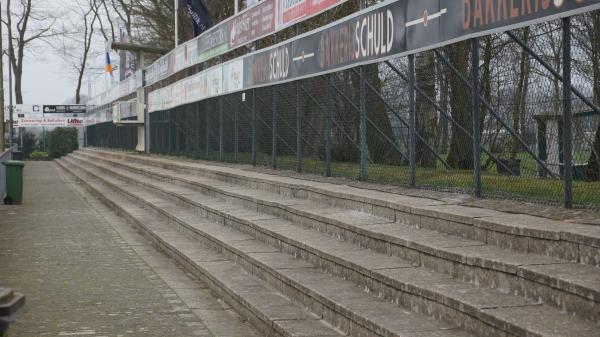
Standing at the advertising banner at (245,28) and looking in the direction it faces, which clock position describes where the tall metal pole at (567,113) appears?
The tall metal pole is roughly at 10 o'clock from the advertising banner.

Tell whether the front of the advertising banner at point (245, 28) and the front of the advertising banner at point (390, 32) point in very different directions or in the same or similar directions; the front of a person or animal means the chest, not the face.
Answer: same or similar directions

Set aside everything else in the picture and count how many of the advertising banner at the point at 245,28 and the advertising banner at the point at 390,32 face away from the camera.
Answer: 0

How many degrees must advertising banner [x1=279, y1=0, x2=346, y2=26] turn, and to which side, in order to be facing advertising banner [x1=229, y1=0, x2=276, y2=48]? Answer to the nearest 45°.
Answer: approximately 135° to its right

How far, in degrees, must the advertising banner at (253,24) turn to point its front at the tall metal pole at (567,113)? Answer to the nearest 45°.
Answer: approximately 45° to its left

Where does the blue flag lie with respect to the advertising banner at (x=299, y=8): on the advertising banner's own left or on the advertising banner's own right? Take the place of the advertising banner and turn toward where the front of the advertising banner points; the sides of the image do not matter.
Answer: on the advertising banner's own right

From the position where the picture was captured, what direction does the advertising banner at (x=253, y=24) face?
facing the viewer and to the left of the viewer

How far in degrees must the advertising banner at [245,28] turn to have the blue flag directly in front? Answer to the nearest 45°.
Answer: approximately 135° to its right
